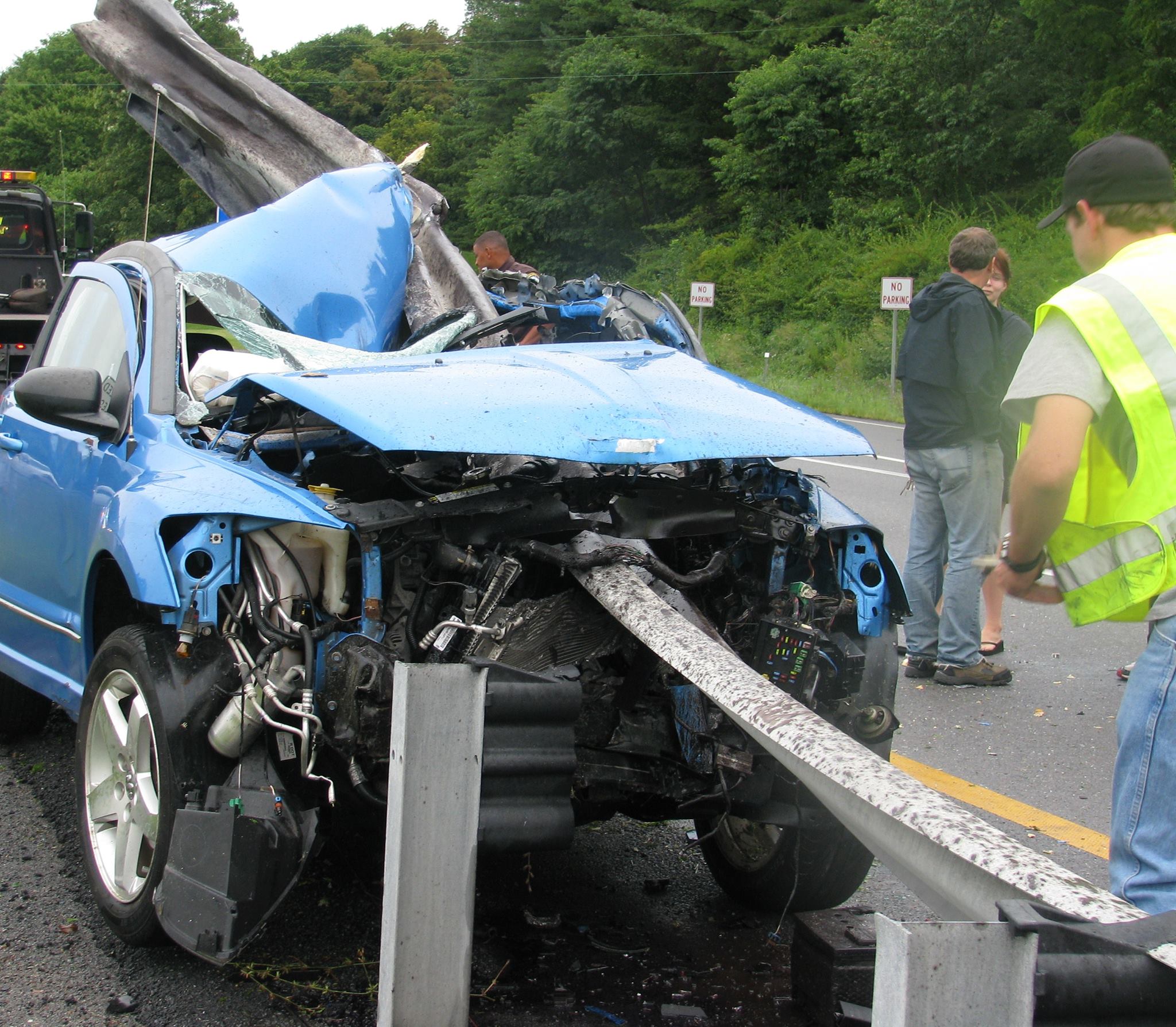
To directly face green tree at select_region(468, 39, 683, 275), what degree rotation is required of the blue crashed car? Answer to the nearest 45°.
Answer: approximately 135° to its left

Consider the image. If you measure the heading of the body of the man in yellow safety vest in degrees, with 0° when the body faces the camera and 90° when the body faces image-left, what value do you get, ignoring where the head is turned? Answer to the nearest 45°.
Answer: approximately 135°

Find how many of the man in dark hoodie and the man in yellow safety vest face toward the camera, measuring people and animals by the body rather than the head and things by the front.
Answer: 0

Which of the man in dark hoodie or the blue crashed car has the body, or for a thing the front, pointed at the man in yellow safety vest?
the blue crashed car

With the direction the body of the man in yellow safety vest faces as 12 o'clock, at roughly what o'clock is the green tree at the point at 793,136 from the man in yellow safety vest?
The green tree is roughly at 1 o'clock from the man in yellow safety vest.

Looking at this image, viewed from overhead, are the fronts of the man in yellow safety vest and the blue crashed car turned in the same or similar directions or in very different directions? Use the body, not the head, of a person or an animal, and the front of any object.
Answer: very different directions

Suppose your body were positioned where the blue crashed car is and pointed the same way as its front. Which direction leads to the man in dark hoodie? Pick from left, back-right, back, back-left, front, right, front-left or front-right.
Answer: left

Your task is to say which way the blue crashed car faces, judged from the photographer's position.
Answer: facing the viewer and to the right of the viewer

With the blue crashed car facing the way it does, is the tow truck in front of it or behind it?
behind
